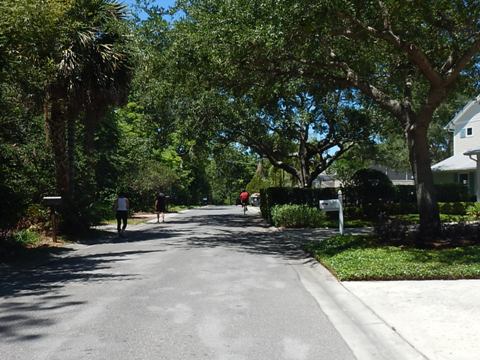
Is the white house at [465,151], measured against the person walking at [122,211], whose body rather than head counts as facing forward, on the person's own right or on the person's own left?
on the person's own right

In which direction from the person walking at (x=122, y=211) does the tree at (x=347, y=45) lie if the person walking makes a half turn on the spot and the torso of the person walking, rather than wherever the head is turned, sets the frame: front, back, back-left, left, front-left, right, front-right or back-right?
front-left

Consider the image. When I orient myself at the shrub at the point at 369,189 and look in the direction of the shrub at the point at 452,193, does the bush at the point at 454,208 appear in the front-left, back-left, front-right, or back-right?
front-right

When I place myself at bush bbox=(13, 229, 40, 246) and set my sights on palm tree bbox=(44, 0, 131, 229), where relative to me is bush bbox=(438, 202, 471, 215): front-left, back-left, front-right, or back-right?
front-right

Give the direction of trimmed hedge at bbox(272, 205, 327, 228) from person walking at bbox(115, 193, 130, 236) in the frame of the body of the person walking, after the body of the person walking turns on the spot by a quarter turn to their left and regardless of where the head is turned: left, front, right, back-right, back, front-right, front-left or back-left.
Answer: back

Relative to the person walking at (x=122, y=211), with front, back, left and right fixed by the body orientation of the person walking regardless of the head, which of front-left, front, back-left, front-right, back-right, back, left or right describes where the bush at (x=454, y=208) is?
right

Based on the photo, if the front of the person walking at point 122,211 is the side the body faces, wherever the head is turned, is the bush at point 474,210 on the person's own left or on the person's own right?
on the person's own right

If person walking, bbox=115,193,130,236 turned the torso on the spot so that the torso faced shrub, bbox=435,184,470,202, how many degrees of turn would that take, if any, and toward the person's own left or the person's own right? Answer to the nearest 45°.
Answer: approximately 90° to the person's own right

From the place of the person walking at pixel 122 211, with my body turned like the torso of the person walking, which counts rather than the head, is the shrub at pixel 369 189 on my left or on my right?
on my right

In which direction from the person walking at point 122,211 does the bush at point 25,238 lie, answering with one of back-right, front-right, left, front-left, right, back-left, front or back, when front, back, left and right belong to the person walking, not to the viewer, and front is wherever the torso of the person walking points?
back-left

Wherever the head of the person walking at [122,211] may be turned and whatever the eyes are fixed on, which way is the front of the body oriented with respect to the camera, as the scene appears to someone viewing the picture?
away from the camera
